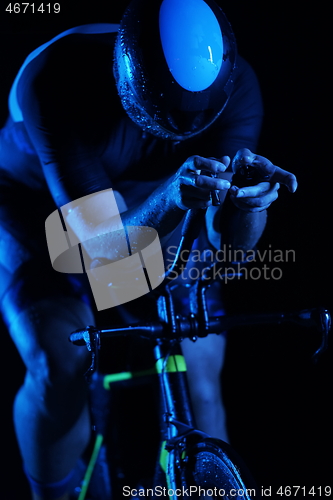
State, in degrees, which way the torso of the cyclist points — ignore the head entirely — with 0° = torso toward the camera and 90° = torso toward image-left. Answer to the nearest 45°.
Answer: approximately 315°

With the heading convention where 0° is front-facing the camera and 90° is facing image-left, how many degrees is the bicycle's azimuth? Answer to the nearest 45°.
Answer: approximately 315°
